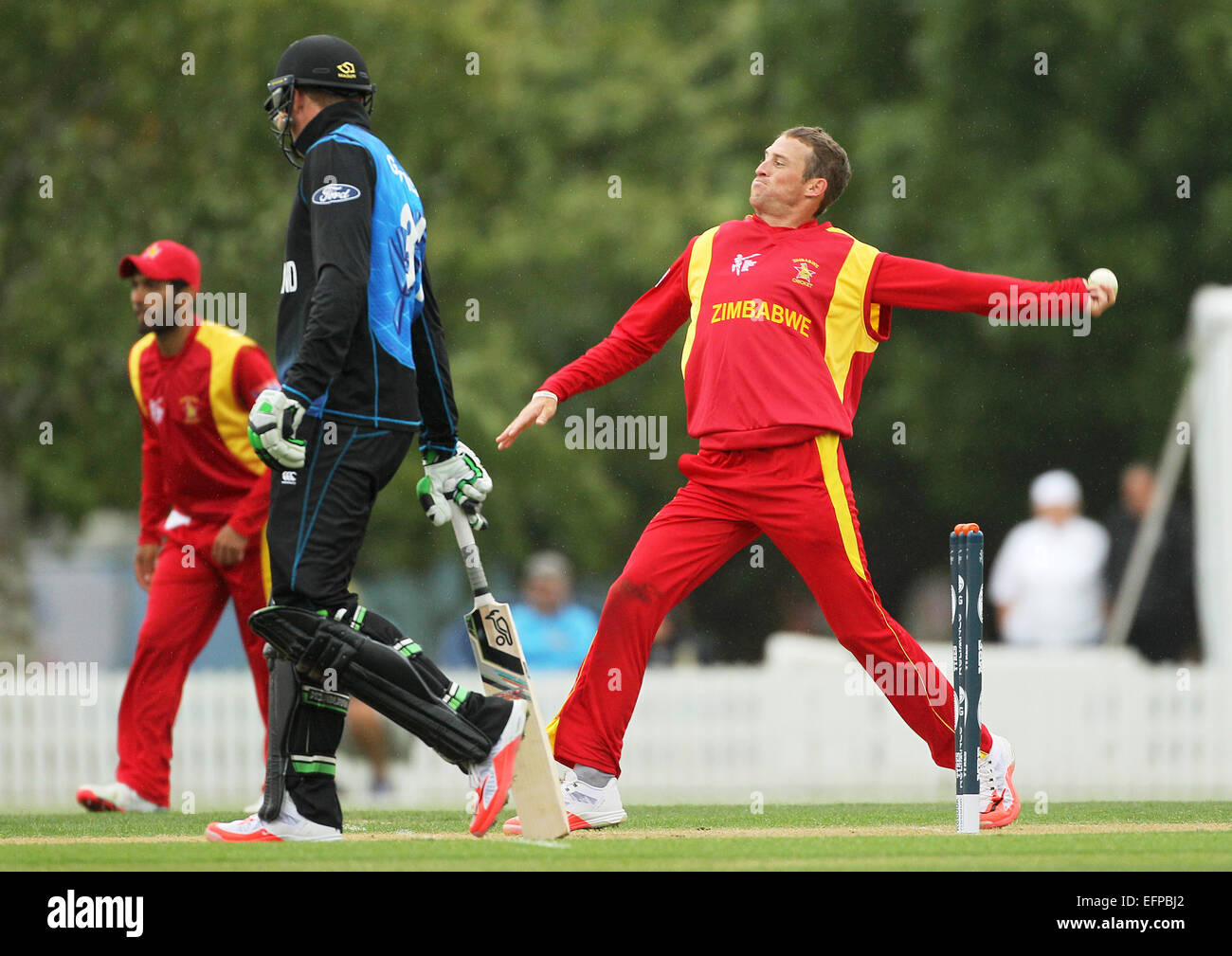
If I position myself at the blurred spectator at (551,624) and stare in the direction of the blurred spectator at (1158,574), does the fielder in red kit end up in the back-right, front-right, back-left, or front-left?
back-right

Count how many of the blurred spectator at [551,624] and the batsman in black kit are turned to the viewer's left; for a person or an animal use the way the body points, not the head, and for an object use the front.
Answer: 1

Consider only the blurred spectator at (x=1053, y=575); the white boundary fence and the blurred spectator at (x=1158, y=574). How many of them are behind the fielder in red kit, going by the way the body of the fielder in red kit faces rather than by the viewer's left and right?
3

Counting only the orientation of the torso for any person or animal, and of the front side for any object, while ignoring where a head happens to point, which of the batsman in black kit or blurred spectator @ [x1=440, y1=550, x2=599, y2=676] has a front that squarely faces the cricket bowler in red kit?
the blurred spectator

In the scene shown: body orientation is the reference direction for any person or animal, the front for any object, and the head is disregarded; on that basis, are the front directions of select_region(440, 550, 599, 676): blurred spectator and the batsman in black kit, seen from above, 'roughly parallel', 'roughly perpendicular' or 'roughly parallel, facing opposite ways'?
roughly perpendicular

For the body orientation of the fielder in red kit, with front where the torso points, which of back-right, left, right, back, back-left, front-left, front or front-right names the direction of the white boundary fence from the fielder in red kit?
back

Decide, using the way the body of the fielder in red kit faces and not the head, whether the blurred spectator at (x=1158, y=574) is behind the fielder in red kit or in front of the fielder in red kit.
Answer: behind

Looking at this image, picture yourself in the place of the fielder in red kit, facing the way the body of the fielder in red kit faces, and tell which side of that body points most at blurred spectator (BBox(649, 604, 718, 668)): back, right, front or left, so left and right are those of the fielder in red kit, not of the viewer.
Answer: back

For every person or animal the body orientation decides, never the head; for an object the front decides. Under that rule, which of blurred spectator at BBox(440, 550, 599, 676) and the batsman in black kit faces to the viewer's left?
the batsman in black kit

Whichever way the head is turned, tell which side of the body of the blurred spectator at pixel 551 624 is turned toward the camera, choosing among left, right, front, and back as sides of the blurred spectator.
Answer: front

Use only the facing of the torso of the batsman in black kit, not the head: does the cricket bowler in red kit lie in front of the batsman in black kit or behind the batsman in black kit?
behind

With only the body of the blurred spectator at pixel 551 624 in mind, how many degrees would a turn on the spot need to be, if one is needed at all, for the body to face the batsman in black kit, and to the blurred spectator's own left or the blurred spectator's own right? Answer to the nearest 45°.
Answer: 0° — they already face them

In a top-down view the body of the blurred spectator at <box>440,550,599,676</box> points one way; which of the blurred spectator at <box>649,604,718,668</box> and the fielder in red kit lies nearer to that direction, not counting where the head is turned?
the fielder in red kit
